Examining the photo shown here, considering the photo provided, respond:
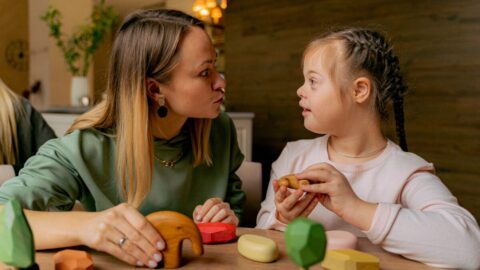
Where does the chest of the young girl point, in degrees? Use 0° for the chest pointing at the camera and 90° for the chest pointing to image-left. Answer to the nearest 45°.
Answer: approximately 45°

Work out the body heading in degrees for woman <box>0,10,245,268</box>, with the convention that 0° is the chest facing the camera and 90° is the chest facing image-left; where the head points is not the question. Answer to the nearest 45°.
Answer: approximately 315°

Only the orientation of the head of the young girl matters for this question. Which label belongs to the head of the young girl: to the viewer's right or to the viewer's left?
to the viewer's left
